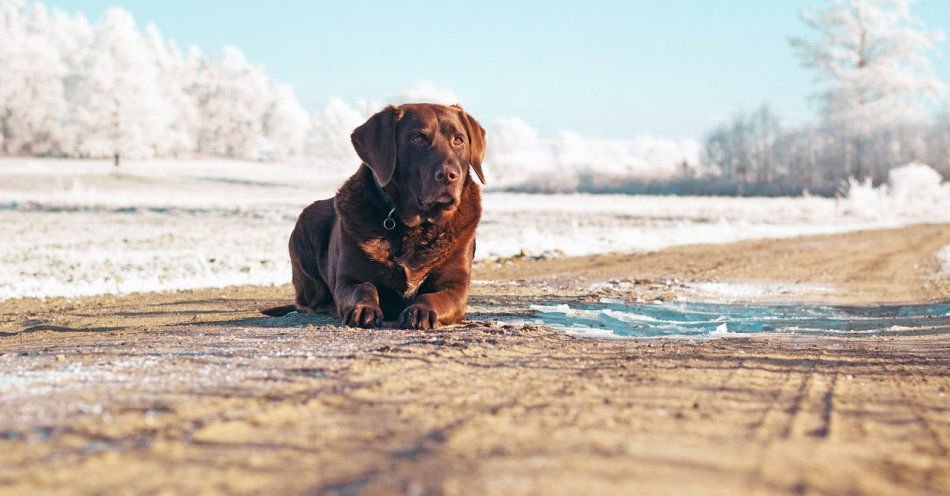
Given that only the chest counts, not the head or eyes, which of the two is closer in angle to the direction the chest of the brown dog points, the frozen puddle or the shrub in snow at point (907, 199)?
the frozen puddle

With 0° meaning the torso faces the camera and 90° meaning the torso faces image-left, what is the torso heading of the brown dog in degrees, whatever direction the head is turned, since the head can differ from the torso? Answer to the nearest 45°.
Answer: approximately 315°

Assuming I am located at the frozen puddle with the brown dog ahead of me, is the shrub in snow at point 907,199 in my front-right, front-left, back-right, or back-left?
back-right

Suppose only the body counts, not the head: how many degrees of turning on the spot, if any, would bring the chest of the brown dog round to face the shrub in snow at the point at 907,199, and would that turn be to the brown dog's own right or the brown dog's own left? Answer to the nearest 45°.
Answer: approximately 90° to the brown dog's own left

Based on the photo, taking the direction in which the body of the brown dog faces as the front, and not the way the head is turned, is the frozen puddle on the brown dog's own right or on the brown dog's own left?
on the brown dog's own left

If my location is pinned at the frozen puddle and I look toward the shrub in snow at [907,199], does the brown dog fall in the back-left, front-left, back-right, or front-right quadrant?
back-left
